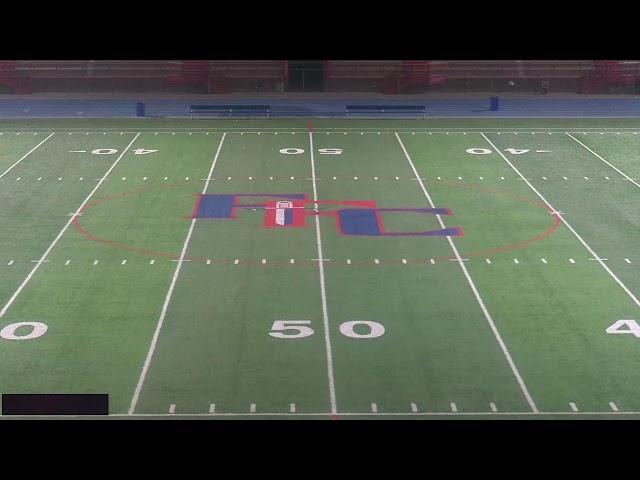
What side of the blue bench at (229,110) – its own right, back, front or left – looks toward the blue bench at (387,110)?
left

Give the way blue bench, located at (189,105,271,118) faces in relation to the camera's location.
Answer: facing the viewer
